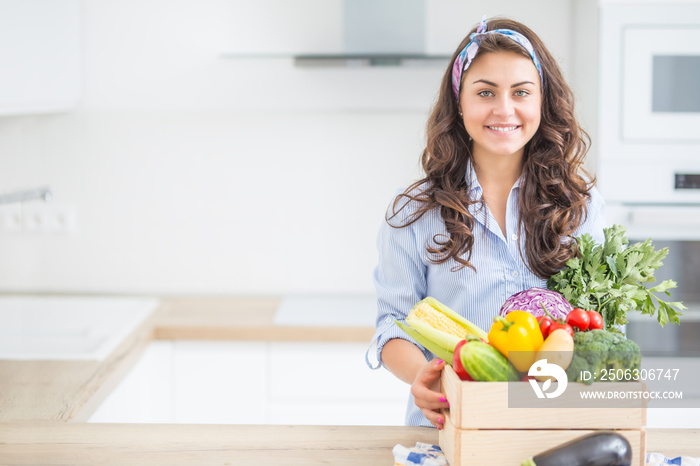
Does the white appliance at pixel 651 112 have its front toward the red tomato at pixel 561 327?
yes

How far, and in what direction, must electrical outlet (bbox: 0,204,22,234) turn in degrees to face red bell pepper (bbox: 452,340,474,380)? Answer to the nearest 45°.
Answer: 0° — it already faces it

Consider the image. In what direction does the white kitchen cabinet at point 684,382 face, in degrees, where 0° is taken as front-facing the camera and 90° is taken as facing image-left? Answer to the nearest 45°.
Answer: approximately 0°

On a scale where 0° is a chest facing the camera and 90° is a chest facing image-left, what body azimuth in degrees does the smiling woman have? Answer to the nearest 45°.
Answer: approximately 0°
